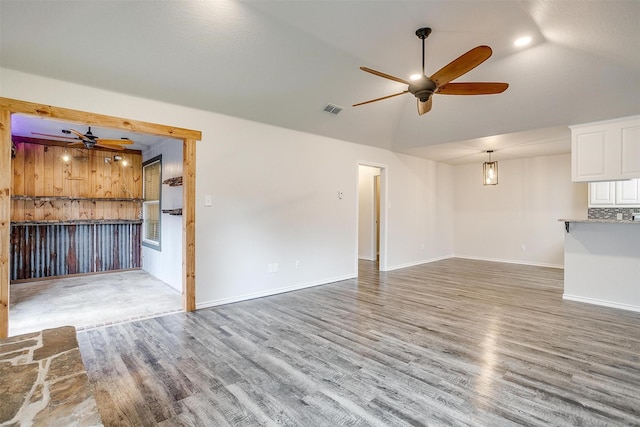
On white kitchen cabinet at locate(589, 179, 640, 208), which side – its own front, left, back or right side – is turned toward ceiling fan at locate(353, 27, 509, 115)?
front

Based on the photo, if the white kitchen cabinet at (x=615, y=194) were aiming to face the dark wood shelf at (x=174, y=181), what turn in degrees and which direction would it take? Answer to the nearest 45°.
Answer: approximately 45° to its right

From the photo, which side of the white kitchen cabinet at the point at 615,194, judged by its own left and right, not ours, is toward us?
front

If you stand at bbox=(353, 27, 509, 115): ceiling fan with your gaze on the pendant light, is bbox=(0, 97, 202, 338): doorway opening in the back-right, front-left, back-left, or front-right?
back-left

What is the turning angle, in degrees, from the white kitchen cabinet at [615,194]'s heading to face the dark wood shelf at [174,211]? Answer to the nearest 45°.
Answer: approximately 45° to its right

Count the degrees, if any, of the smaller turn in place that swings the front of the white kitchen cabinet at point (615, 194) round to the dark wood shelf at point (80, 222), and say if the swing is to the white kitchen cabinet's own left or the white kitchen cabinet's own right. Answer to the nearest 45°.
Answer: approximately 45° to the white kitchen cabinet's own right

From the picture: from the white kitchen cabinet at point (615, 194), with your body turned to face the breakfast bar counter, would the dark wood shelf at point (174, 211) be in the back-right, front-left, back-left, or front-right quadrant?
front-right

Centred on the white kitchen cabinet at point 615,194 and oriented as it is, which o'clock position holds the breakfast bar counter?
The breakfast bar counter is roughly at 12 o'clock from the white kitchen cabinet.

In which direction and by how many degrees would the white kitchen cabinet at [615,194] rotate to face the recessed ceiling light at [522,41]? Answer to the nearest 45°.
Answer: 0° — it already faces it

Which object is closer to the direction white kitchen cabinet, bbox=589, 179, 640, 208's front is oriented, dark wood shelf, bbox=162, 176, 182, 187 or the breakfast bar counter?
the breakfast bar counter
